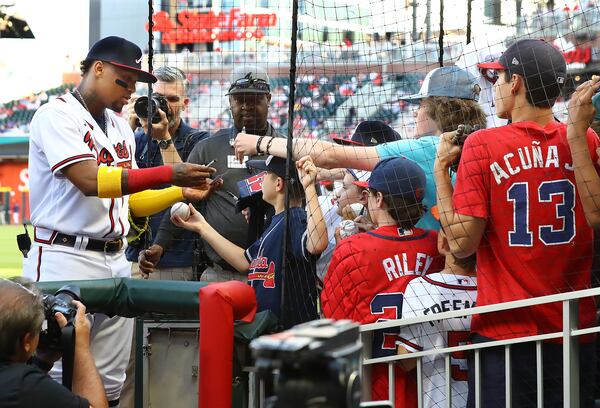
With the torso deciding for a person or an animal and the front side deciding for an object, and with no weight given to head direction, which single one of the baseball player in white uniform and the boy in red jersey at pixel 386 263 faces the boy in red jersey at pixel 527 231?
the baseball player in white uniform

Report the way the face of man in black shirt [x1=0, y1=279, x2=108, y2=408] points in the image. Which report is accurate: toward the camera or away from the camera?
away from the camera

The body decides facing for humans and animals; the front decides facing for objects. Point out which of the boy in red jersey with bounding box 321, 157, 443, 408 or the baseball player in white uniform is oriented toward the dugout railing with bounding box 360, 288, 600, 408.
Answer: the baseball player in white uniform

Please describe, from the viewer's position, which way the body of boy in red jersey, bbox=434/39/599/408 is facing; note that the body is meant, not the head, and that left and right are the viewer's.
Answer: facing away from the viewer and to the left of the viewer

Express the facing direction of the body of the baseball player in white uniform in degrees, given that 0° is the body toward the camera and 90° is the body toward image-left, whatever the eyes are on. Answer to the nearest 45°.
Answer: approximately 315°

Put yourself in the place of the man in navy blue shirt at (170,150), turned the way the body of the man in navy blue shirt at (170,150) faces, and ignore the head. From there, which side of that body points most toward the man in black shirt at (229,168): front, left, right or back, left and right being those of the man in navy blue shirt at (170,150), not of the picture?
left

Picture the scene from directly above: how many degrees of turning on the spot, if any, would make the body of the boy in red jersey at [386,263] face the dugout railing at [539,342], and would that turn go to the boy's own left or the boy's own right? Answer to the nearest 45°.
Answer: approximately 180°

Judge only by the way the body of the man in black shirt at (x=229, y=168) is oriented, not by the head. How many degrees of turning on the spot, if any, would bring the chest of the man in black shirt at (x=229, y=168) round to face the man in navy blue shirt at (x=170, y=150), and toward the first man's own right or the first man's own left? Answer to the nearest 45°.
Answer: approximately 135° to the first man's own right

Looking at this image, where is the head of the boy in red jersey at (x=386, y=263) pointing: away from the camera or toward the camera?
away from the camera

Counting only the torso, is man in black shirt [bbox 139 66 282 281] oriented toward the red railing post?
yes

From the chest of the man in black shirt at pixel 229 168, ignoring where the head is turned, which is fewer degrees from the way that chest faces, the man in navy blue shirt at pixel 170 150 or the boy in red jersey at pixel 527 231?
the boy in red jersey
